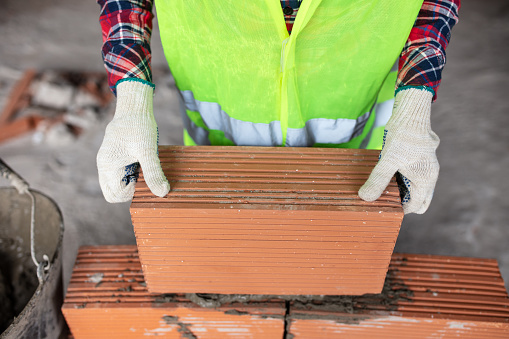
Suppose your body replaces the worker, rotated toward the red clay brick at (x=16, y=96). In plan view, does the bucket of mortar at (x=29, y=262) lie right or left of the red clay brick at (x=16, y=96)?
left

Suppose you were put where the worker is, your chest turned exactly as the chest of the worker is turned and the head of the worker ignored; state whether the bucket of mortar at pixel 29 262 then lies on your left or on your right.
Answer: on your right

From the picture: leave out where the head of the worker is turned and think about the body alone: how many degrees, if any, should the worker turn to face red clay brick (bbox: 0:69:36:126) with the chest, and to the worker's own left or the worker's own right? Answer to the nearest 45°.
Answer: approximately 135° to the worker's own right

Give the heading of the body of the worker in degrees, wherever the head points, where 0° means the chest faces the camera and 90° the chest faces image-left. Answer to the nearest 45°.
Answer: approximately 0°
